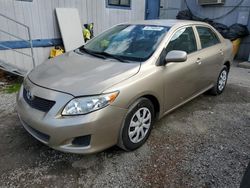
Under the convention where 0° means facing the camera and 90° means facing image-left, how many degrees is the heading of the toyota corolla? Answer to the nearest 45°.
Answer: approximately 45°

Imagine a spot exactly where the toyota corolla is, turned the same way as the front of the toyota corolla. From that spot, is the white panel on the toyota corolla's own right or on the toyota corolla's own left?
on the toyota corolla's own right
